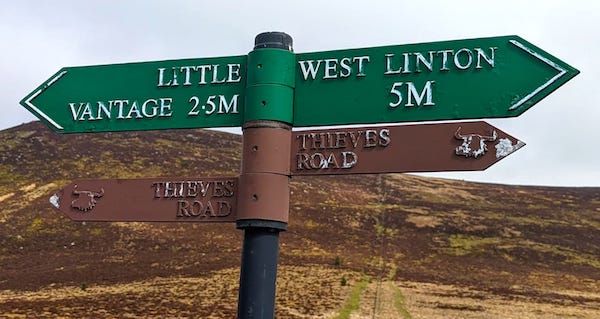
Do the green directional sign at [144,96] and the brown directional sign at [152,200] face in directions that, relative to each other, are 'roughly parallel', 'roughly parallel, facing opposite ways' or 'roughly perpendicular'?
roughly parallel

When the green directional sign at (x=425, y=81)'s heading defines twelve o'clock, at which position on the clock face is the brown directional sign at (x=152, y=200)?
The brown directional sign is roughly at 3 o'clock from the green directional sign.

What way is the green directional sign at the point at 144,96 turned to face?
toward the camera

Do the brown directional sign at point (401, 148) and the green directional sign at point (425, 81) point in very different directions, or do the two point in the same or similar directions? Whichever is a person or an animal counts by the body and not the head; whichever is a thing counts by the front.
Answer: same or similar directions

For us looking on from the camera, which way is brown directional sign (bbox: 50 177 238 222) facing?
facing the viewer

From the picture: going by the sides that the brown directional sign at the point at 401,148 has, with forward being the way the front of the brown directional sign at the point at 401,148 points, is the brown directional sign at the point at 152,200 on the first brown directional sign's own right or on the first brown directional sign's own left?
on the first brown directional sign's own right

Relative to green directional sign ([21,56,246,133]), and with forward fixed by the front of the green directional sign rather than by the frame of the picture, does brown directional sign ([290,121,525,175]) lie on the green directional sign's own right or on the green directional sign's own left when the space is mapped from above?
on the green directional sign's own left

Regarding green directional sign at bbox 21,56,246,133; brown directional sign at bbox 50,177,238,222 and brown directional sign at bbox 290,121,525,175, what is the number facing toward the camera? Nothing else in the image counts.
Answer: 3

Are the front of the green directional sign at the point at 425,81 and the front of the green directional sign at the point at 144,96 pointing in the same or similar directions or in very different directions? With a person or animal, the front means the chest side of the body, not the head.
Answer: same or similar directions
